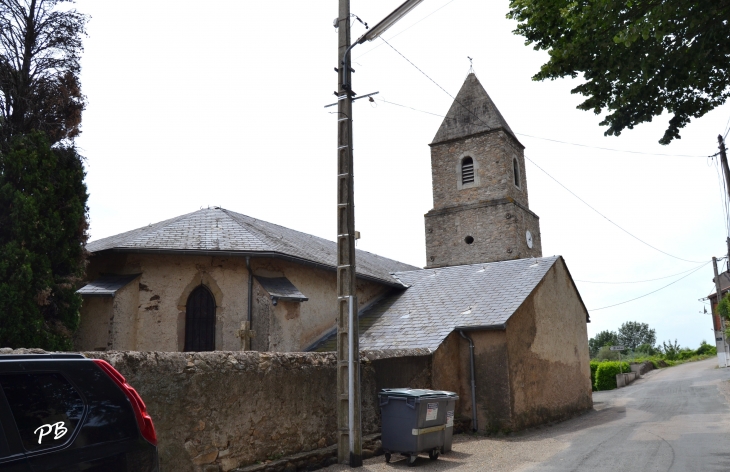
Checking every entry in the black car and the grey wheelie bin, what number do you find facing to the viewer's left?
1

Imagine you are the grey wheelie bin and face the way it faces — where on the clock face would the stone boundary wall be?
The stone boundary wall is roughly at 3 o'clock from the grey wheelie bin.

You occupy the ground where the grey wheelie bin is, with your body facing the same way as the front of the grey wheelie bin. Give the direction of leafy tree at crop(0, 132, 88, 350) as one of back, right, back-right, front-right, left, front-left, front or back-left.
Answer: back-right

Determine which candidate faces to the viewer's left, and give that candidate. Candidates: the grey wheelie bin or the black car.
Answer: the black car

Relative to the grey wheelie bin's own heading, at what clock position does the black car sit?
The black car is roughly at 2 o'clock from the grey wheelie bin.

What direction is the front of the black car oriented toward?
to the viewer's left

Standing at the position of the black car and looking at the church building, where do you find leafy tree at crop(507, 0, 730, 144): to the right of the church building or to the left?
right

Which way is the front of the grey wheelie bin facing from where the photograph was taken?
facing the viewer and to the right of the viewer

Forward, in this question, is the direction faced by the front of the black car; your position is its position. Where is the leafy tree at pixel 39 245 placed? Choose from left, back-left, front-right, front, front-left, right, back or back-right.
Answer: right

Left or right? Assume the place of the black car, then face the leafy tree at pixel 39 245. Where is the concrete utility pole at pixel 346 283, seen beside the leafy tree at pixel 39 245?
right

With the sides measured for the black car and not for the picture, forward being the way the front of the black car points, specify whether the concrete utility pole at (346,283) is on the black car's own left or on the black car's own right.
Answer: on the black car's own right
